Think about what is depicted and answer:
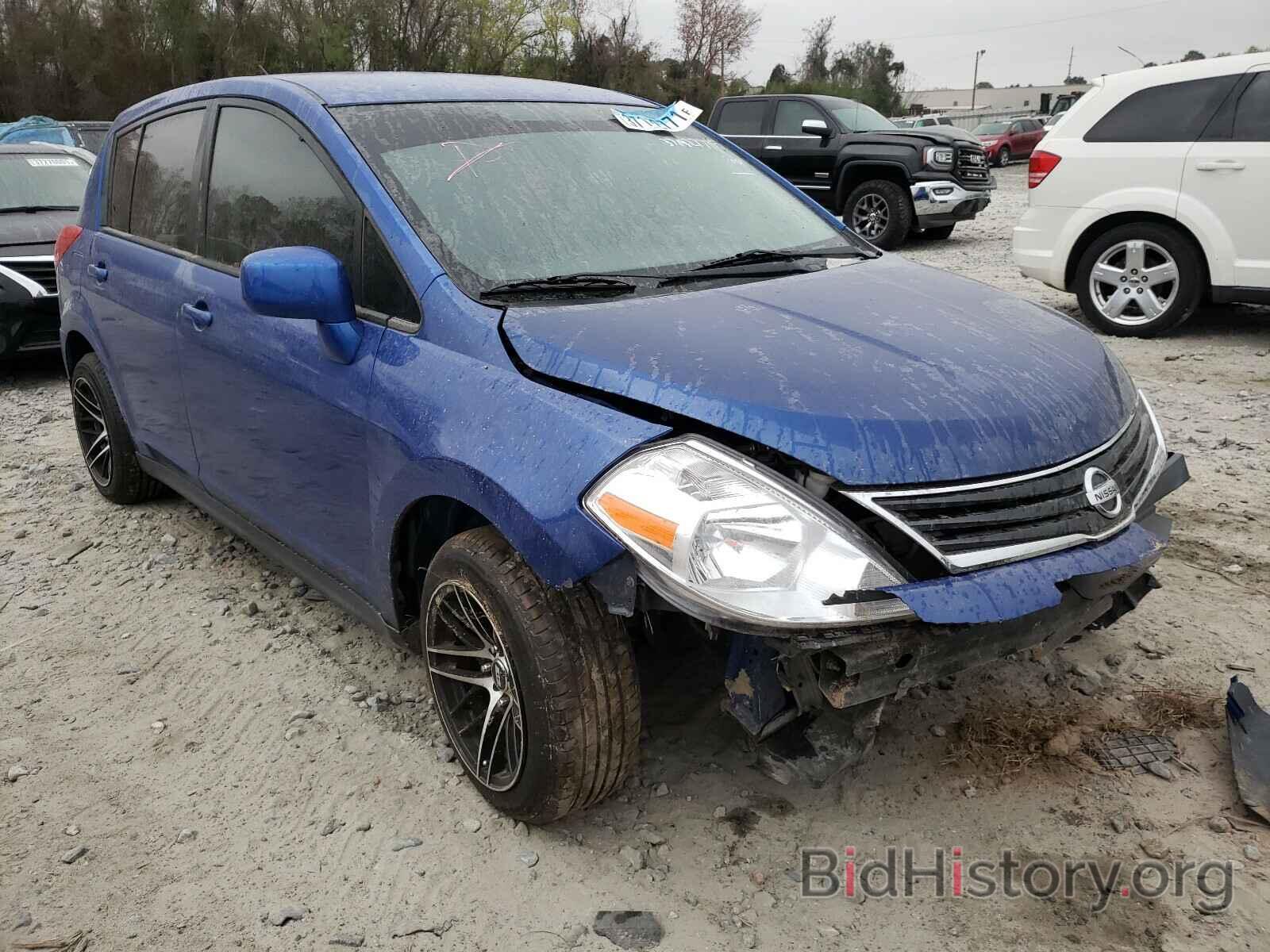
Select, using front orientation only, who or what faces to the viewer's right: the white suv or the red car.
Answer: the white suv

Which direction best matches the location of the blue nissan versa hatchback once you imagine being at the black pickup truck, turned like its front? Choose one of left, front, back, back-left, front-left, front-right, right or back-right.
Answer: front-right

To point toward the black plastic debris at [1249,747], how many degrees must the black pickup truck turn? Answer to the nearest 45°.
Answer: approximately 45° to its right

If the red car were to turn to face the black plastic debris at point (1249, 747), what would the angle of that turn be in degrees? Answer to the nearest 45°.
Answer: approximately 45° to its left

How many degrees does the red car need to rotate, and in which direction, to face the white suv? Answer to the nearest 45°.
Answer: approximately 45° to its left

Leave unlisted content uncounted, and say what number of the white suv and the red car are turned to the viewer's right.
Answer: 1

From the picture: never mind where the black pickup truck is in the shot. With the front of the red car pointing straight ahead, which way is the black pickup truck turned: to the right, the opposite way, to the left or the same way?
to the left

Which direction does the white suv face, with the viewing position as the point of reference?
facing to the right of the viewer

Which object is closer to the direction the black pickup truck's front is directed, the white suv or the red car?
the white suv

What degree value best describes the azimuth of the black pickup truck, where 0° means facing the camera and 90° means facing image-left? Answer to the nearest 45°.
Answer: approximately 315°

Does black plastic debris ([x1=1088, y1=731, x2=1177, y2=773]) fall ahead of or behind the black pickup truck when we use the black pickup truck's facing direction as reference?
ahead

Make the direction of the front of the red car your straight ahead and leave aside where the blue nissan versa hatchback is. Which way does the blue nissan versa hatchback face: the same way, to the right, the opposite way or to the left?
to the left

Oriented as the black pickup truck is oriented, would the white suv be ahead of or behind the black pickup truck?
ahead
